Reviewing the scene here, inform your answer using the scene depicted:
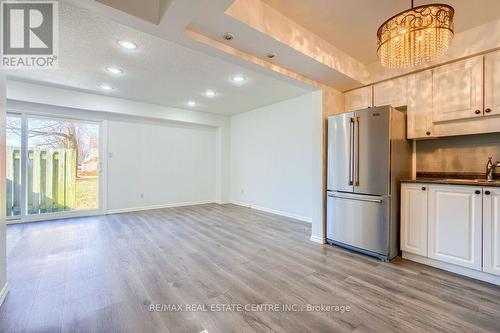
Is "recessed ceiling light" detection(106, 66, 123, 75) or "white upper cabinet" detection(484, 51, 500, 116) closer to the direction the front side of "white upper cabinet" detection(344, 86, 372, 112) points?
the recessed ceiling light

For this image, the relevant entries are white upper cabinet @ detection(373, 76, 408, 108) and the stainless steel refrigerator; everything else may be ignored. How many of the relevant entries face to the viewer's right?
0

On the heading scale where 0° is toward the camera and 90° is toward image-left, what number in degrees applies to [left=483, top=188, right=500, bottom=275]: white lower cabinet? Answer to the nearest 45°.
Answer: approximately 0°

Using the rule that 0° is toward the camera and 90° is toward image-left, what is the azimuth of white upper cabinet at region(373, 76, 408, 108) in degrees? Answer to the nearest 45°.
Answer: approximately 45°

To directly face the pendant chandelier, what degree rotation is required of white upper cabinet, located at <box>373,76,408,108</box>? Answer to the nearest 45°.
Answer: approximately 45° to its left

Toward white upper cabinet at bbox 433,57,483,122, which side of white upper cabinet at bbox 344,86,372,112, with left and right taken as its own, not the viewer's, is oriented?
left

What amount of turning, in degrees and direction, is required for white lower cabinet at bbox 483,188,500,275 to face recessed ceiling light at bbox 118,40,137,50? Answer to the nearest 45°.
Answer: approximately 45° to its right

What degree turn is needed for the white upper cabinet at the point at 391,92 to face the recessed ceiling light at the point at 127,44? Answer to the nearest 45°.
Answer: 0° — it already faces it

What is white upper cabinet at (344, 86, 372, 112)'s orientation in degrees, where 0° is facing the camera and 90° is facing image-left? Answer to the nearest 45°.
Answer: approximately 45°
